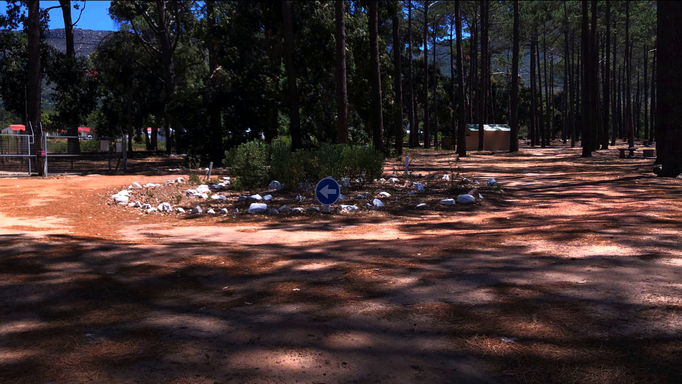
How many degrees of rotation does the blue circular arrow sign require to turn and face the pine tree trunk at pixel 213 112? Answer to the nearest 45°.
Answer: approximately 180°

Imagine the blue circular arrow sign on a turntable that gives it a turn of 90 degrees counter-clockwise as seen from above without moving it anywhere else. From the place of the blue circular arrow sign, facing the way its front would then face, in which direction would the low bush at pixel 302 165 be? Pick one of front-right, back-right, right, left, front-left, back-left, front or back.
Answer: left

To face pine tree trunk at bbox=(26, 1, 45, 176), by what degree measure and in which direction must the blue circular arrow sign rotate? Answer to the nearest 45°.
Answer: approximately 135° to its right

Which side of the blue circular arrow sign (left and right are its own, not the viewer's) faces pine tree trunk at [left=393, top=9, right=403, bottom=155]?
back

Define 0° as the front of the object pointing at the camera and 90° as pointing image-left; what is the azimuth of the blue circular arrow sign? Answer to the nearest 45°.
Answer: approximately 0°

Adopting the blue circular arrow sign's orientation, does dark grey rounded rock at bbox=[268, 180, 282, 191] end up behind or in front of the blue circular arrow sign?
behind

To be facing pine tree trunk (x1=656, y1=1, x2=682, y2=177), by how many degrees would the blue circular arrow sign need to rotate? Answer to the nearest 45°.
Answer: approximately 135° to its left

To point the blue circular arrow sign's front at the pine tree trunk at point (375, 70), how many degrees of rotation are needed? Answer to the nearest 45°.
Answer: approximately 180°

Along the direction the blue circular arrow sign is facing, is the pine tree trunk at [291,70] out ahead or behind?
behind

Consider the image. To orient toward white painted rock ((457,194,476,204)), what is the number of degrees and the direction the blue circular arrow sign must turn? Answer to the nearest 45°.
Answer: approximately 135° to its left
